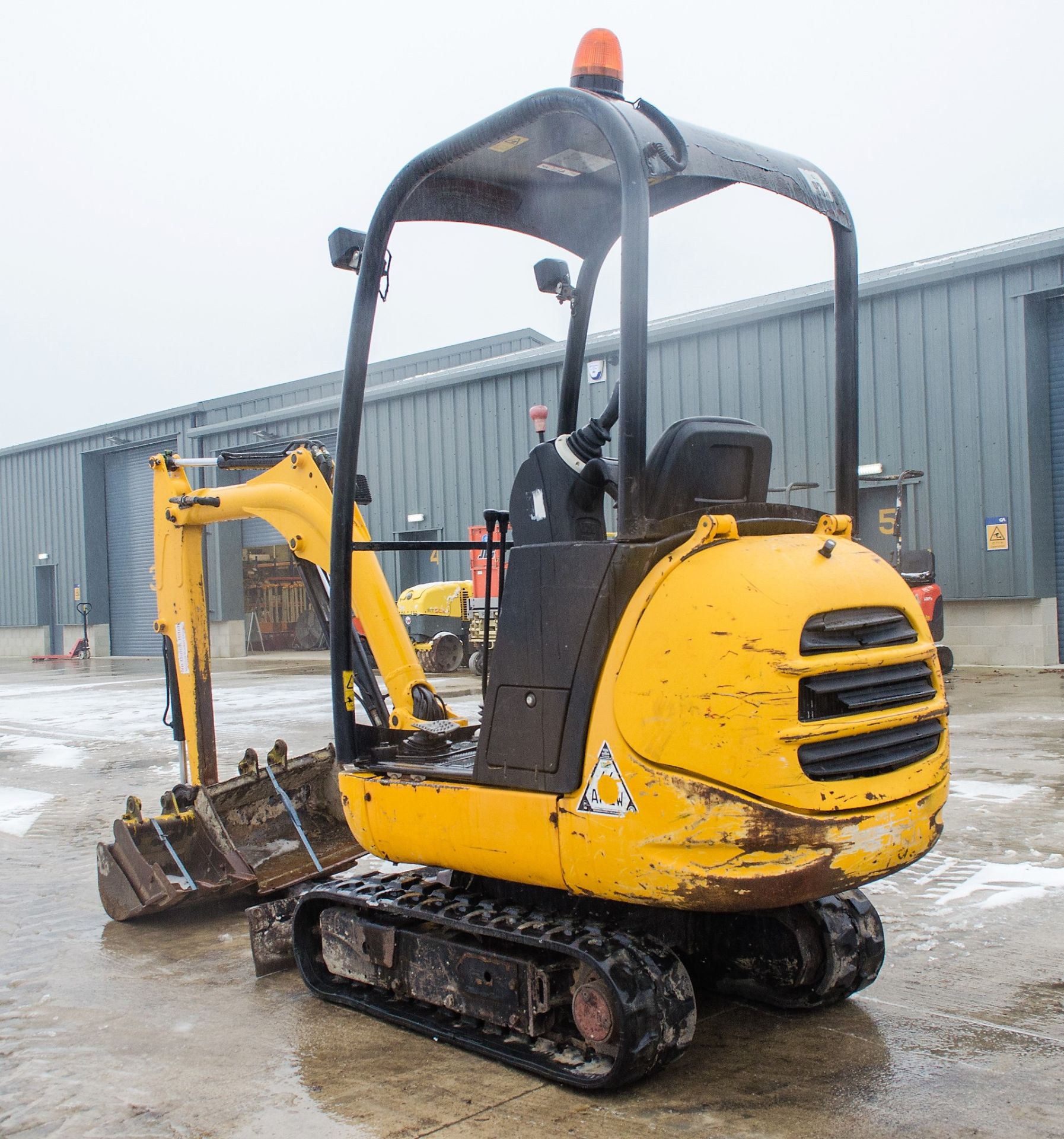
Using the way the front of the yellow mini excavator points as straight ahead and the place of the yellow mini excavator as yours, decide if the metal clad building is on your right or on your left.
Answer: on your right

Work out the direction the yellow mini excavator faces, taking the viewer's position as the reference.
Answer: facing away from the viewer and to the left of the viewer
